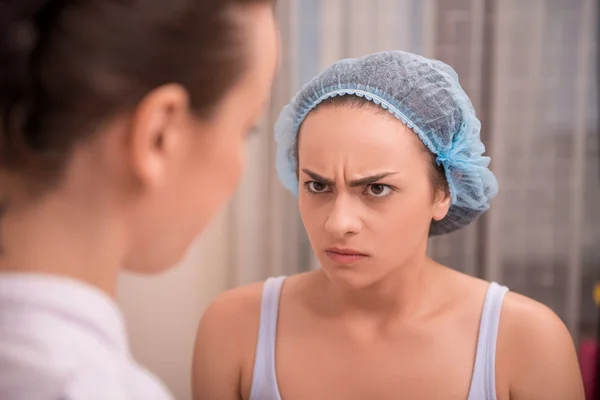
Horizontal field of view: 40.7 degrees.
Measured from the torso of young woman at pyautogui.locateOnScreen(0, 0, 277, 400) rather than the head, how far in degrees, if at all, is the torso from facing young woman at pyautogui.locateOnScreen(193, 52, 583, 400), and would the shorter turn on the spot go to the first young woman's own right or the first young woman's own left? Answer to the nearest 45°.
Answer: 0° — they already face them

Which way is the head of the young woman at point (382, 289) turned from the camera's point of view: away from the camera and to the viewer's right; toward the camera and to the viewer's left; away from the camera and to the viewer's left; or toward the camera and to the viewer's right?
toward the camera and to the viewer's left

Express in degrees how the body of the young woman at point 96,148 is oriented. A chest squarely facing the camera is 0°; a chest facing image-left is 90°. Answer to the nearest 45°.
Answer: approximately 225°
